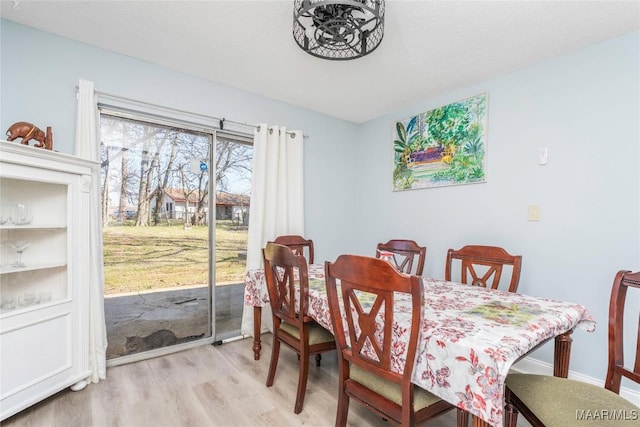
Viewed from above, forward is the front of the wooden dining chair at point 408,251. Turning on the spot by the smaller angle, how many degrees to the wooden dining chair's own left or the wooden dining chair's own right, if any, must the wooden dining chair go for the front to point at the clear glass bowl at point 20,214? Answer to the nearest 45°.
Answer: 0° — it already faces it

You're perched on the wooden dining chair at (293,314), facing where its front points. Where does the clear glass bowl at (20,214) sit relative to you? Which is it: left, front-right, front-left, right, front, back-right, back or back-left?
back-left

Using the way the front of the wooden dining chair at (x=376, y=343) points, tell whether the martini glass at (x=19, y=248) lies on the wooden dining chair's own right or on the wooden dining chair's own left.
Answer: on the wooden dining chair's own left

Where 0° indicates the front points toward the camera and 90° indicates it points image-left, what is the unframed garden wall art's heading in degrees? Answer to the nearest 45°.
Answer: approximately 45°

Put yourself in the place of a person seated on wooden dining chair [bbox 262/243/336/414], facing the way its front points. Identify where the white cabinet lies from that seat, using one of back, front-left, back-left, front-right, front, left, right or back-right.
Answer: back-left

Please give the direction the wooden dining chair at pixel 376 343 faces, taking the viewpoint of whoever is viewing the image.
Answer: facing away from the viewer and to the right of the viewer

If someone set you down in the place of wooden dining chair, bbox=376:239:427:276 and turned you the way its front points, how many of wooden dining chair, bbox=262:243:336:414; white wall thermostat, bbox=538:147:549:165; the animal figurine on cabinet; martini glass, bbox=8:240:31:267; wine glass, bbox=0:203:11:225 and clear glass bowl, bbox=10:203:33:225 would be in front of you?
5

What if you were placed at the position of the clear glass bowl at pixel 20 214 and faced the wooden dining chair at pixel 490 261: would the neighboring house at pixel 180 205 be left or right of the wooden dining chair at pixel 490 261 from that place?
left

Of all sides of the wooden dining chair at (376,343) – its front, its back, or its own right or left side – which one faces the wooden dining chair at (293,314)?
left
